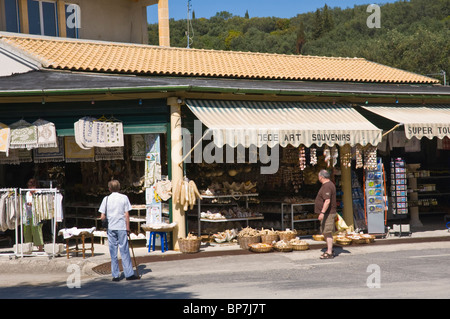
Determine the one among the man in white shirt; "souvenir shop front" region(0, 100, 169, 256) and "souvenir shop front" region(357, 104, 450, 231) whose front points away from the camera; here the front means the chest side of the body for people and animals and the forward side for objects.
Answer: the man in white shirt

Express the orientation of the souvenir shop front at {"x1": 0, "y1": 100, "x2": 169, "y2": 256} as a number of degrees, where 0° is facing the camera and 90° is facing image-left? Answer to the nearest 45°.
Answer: approximately 0°

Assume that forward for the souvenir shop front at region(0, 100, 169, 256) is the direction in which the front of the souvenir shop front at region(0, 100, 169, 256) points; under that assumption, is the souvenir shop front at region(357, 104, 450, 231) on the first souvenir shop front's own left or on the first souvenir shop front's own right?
on the first souvenir shop front's own left

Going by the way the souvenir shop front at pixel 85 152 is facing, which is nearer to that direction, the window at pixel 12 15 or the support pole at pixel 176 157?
the support pole

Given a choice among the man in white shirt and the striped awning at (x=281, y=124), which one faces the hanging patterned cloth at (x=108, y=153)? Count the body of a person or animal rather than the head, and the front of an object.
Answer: the man in white shirt

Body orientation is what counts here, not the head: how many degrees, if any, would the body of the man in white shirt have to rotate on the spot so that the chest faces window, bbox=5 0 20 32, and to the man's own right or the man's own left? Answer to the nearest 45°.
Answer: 0° — they already face it

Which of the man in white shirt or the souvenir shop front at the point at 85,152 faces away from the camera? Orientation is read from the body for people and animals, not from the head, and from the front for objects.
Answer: the man in white shirt

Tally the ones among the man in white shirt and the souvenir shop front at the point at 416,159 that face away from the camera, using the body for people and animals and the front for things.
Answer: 1

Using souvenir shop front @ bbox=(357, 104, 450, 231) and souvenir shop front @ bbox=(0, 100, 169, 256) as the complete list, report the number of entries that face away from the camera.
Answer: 0

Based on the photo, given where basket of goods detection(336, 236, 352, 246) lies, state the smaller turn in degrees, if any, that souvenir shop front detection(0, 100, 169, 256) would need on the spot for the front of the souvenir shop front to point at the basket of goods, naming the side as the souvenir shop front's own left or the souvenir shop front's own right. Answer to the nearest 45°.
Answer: approximately 90° to the souvenir shop front's own left

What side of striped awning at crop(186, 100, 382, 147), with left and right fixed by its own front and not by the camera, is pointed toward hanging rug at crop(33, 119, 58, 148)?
right

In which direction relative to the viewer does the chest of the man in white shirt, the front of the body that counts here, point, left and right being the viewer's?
facing away from the viewer
